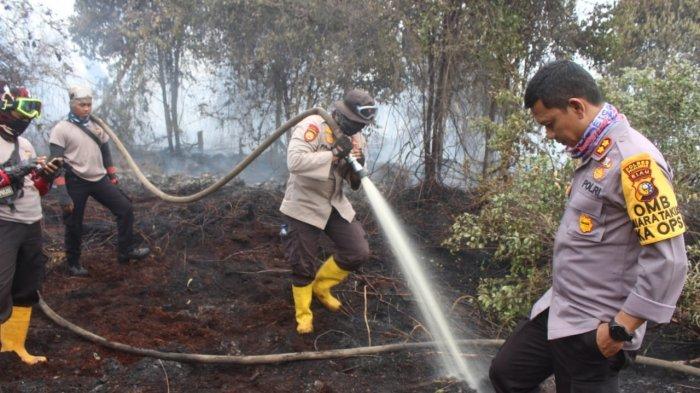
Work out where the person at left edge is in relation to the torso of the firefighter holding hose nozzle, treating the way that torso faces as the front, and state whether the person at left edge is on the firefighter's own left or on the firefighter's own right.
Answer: on the firefighter's own right

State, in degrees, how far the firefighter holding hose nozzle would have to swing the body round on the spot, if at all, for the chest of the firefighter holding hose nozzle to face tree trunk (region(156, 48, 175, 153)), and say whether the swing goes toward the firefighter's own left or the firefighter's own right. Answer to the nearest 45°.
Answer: approximately 180°

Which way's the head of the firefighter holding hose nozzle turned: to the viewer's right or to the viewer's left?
to the viewer's right

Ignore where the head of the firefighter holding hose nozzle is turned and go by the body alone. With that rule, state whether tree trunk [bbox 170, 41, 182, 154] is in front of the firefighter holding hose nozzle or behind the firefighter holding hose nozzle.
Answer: behind

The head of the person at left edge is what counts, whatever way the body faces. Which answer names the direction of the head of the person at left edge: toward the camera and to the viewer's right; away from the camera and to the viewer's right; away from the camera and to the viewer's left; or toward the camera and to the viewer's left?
toward the camera and to the viewer's right

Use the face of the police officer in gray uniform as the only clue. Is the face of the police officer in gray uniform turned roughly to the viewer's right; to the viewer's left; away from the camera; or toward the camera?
to the viewer's left

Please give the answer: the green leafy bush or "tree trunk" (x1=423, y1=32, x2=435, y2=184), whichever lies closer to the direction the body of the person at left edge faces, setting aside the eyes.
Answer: the green leafy bush

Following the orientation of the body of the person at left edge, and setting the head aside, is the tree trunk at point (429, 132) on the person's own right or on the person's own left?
on the person's own left

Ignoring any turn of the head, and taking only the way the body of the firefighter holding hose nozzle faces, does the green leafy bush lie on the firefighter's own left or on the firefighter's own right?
on the firefighter's own left

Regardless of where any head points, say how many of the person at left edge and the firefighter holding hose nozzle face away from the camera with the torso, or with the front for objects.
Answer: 0

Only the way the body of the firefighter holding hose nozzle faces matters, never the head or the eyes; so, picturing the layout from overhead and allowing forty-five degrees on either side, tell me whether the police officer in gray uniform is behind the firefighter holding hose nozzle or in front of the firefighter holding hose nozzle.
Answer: in front

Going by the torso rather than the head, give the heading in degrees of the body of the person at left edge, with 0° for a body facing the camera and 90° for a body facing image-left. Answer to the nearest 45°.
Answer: approximately 315°

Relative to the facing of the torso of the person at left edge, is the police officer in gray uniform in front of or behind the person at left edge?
in front

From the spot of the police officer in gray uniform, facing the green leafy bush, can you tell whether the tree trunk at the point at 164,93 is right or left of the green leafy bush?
left

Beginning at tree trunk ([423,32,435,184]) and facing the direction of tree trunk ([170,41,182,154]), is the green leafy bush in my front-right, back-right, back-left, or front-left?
back-left

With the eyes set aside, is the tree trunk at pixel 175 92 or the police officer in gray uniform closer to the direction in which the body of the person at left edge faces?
the police officer in gray uniform
